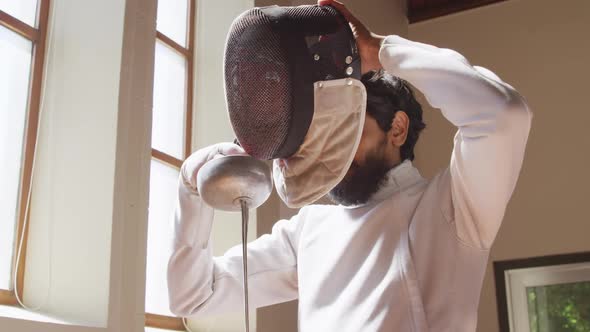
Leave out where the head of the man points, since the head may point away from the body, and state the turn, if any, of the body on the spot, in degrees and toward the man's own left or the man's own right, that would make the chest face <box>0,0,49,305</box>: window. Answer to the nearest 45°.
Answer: approximately 90° to the man's own right

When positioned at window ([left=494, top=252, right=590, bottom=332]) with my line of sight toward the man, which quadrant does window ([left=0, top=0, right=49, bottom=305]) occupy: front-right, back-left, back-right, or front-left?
front-right

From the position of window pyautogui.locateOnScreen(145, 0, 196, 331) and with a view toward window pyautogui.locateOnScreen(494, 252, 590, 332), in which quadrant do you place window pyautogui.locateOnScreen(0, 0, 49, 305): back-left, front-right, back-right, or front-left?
back-right

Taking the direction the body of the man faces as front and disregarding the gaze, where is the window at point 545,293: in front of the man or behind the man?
behind

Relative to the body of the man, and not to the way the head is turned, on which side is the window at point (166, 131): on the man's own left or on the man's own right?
on the man's own right

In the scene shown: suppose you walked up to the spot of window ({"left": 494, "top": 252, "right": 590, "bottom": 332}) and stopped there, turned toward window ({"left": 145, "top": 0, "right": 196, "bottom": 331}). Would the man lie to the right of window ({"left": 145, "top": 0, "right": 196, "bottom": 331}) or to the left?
left

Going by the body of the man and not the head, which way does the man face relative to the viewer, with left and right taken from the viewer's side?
facing the viewer and to the left of the viewer

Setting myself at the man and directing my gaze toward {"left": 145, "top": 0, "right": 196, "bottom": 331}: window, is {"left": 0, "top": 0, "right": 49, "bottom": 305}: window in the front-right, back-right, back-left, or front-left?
front-left
